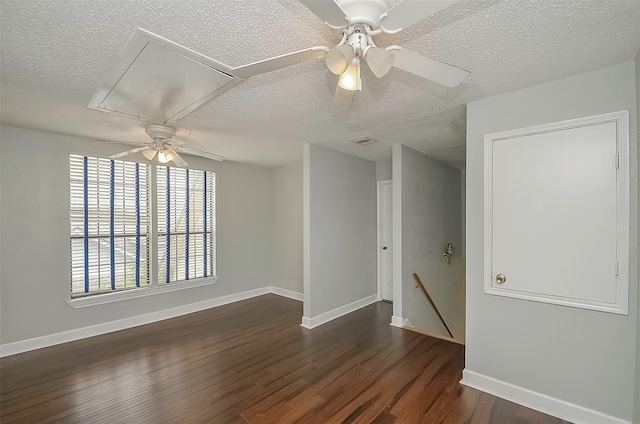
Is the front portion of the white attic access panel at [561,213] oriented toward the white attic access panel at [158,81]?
yes

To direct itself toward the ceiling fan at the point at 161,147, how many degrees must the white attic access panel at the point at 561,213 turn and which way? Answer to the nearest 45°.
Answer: approximately 90° to its right

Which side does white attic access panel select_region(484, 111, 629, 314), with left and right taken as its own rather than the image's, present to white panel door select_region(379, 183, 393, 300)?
right

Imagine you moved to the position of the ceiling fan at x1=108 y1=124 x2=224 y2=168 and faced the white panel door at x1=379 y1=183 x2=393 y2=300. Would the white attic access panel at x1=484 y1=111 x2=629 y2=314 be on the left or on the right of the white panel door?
right

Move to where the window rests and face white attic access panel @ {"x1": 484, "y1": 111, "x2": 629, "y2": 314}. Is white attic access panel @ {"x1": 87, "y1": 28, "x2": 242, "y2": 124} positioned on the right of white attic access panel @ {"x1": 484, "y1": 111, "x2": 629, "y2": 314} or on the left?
right

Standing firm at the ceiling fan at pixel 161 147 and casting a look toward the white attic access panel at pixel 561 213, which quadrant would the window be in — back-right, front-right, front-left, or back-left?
back-left

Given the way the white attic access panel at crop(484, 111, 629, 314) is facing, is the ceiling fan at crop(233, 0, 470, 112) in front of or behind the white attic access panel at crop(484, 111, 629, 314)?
in front

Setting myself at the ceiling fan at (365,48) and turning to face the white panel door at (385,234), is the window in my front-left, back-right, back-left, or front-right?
front-left

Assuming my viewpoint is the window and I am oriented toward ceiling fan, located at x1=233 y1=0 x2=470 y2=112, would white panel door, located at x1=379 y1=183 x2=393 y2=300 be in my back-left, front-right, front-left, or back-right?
front-left

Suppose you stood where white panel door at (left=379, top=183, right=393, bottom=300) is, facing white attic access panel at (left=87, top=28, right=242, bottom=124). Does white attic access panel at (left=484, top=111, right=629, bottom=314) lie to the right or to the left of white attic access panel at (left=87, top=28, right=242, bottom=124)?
left

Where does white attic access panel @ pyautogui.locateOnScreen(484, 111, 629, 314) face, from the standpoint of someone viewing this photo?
facing the viewer and to the left of the viewer

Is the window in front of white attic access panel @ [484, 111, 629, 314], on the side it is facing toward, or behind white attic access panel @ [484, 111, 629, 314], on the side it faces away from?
in front

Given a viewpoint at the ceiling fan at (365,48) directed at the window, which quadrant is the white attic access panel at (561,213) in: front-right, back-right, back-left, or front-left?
back-right

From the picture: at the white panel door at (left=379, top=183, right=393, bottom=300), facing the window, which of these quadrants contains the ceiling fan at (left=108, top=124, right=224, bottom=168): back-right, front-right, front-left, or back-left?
front-left
